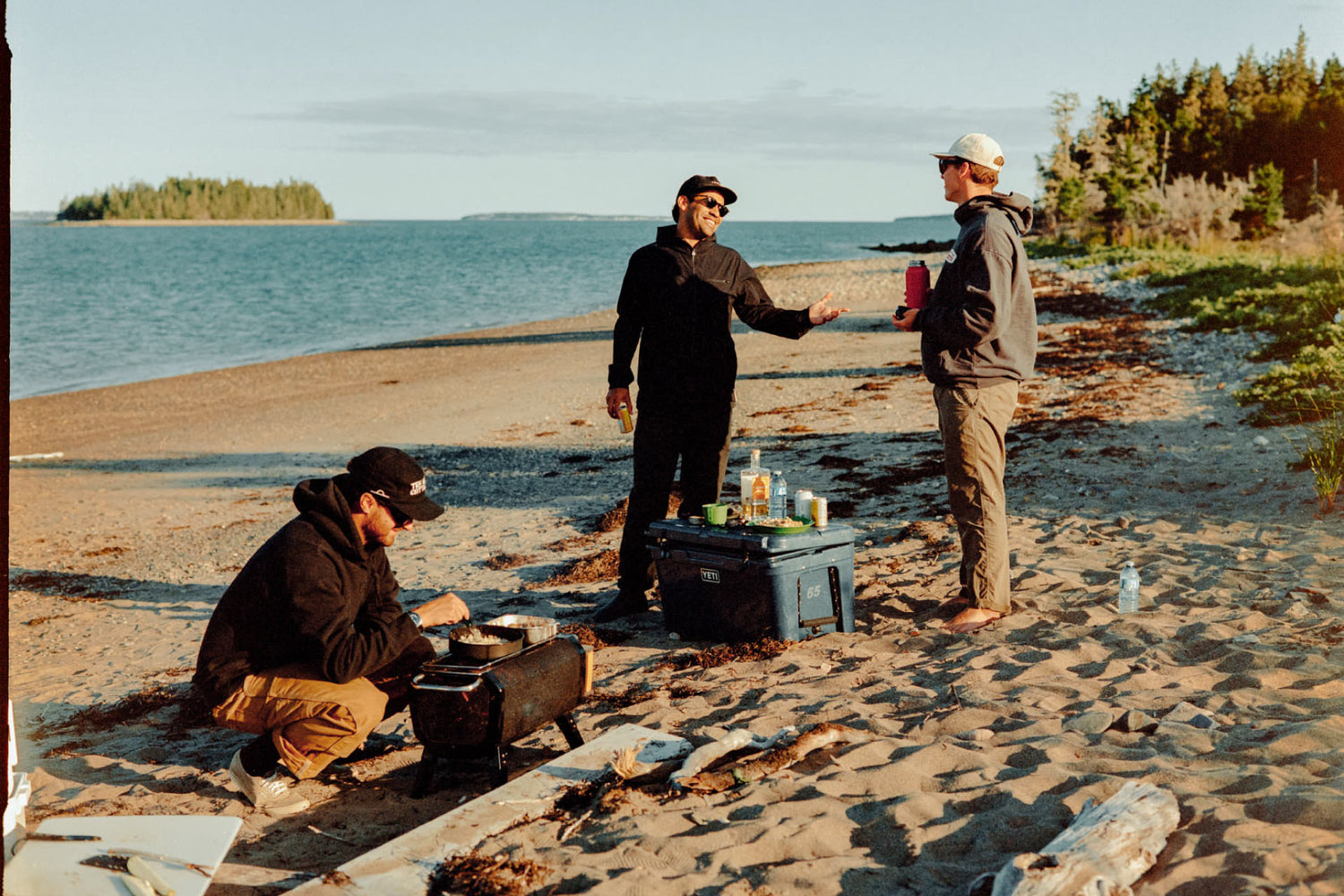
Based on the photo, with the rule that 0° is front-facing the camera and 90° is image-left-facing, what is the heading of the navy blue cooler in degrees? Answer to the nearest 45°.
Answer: approximately 45°

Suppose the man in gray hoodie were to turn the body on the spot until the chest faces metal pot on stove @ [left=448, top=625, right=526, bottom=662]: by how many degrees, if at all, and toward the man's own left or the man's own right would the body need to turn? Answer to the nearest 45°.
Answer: approximately 45° to the man's own left

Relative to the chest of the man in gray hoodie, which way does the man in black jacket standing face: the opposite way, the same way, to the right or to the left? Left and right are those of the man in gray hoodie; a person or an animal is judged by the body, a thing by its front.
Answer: to the left

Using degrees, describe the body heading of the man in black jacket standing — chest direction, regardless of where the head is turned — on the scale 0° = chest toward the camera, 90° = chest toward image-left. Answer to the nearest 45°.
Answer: approximately 0°

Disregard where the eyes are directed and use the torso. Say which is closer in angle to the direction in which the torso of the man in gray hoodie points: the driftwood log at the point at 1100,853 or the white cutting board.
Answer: the white cutting board

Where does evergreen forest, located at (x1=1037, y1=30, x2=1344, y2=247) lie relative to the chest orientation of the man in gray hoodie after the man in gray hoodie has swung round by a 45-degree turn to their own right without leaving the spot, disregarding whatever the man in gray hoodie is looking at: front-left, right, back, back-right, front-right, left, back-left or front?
front-right

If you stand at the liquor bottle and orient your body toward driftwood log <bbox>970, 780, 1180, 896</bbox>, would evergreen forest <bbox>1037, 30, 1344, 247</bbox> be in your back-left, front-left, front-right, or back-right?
back-left

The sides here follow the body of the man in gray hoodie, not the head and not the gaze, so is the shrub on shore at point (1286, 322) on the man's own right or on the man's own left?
on the man's own right

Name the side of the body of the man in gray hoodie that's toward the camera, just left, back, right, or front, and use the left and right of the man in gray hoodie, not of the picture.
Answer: left

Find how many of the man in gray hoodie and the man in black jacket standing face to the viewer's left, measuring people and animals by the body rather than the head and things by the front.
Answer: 1

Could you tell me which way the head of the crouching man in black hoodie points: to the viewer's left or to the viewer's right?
to the viewer's right

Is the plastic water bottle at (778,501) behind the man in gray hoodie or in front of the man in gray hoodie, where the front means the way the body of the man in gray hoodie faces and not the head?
in front

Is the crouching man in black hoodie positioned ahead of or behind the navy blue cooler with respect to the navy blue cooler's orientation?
ahead
